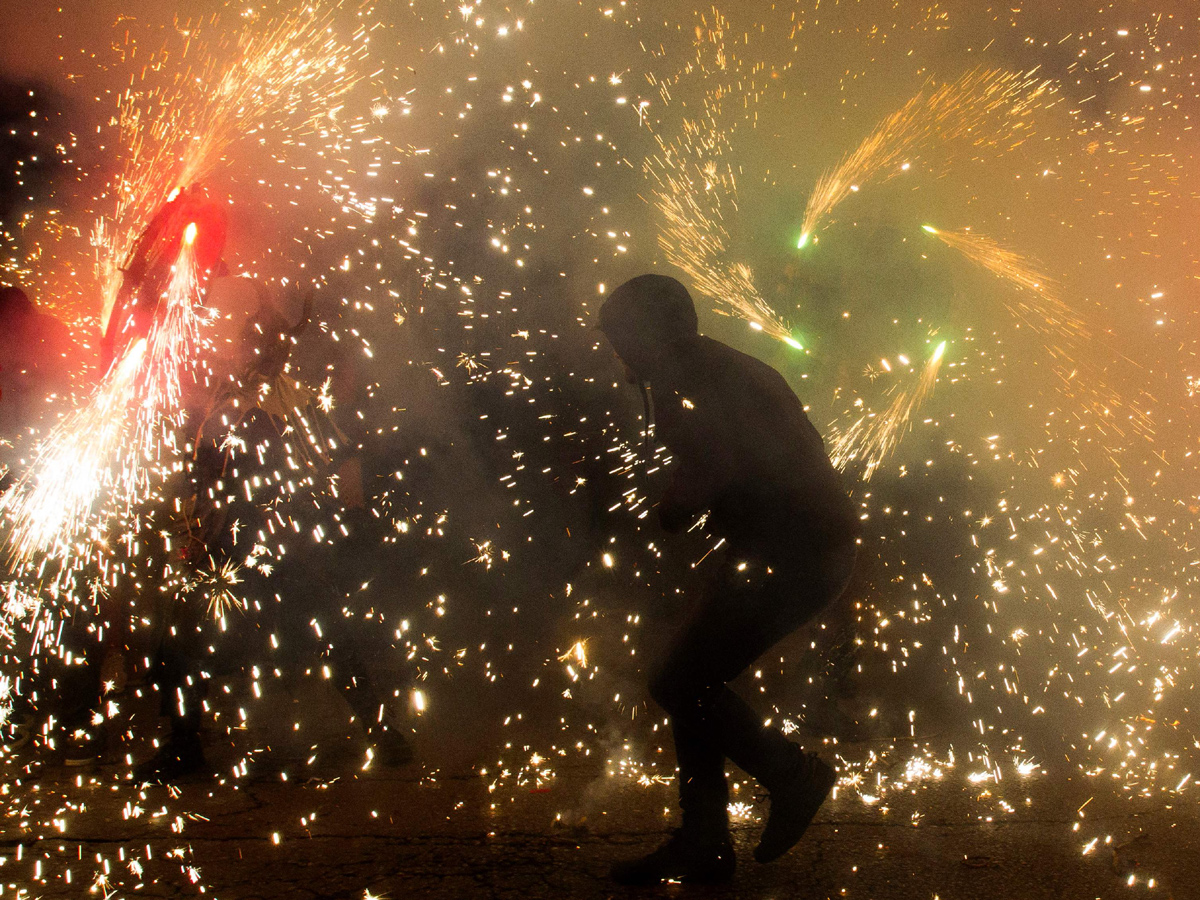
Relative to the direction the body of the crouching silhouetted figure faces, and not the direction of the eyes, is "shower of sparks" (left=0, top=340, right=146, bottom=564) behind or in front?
in front

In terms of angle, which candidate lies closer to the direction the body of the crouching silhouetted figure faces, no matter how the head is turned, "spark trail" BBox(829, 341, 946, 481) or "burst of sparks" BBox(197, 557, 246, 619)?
the burst of sparks

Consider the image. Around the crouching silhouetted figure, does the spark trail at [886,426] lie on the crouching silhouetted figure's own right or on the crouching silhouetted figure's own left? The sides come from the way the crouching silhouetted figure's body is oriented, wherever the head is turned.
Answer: on the crouching silhouetted figure's own right

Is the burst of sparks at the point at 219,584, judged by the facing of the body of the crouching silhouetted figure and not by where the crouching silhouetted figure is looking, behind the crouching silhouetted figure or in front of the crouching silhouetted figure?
in front

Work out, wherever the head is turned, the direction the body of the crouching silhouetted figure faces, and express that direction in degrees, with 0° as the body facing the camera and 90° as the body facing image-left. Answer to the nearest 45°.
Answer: approximately 90°

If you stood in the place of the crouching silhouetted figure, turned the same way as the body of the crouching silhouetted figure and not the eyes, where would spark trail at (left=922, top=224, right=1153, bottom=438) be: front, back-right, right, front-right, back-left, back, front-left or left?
back-right

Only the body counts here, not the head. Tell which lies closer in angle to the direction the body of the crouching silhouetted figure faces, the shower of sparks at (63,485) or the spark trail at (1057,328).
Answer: the shower of sparks
